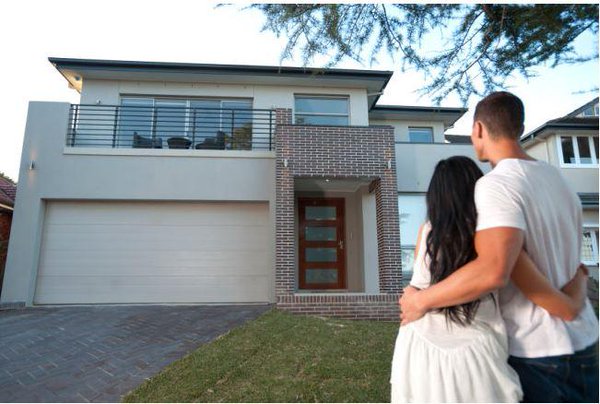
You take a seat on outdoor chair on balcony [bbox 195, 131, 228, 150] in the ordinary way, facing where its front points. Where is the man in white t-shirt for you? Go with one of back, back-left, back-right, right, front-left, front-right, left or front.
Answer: left

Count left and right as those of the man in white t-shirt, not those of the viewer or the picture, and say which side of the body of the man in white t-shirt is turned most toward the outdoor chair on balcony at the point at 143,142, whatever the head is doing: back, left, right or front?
front

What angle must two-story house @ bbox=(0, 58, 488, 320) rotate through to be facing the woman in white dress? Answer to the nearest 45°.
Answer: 0° — it already faces them

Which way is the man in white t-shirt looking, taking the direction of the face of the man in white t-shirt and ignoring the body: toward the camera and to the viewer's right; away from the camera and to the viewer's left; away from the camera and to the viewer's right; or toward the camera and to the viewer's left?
away from the camera and to the viewer's left

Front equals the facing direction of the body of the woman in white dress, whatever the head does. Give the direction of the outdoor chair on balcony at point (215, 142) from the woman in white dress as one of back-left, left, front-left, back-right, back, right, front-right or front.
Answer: front-left

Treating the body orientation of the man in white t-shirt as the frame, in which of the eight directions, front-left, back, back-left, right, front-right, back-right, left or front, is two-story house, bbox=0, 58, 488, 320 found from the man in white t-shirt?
front

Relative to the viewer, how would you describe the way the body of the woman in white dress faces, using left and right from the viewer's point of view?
facing away from the viewer

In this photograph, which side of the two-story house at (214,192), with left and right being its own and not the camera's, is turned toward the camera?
front

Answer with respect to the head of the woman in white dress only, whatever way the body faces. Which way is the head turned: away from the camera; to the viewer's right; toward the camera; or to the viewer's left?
away from the camera

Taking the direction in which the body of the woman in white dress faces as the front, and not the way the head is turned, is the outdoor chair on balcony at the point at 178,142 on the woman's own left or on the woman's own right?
on the woman's own left

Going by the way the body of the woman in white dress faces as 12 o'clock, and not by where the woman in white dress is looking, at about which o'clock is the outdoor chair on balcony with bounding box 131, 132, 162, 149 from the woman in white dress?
The outdoor chair on balcony is roughly at 10 o'clock from the woman in white dress.
